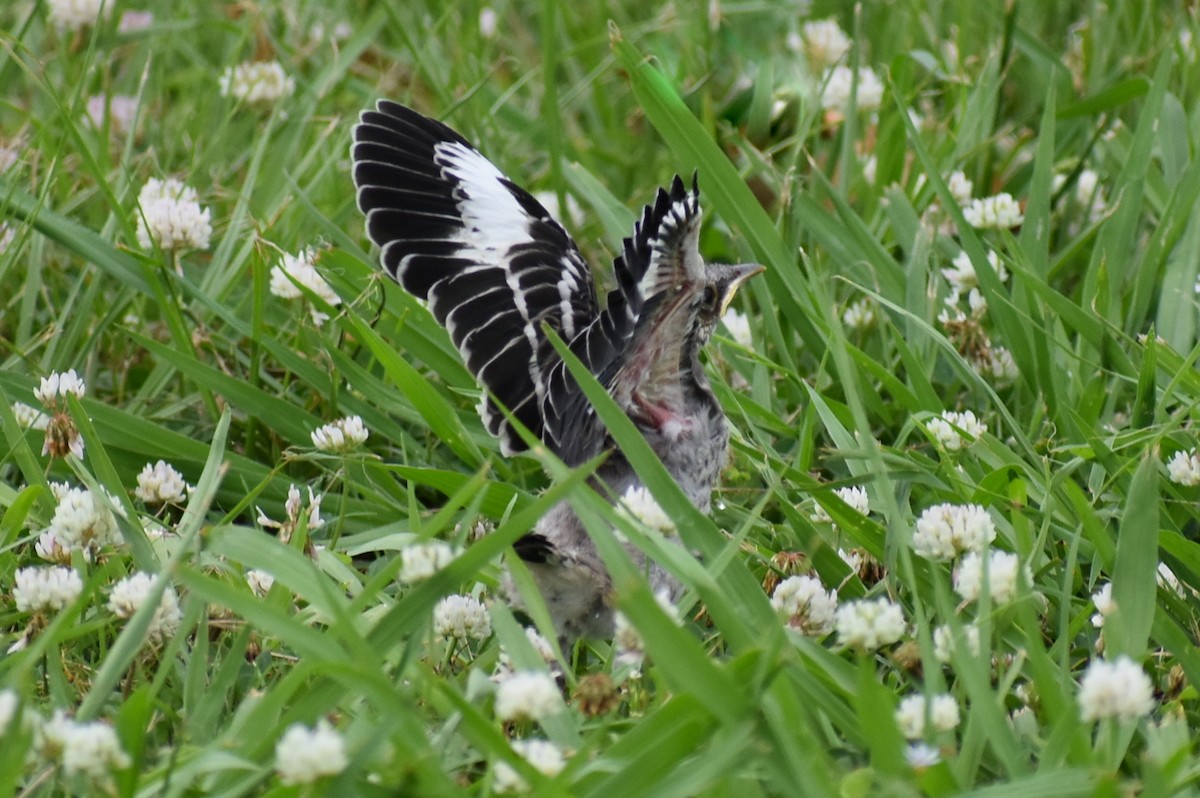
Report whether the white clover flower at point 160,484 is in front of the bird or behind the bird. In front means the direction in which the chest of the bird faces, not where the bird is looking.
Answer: behind

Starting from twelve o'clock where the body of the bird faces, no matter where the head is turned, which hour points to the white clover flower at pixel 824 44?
The white clover flower is roughly at 10 o'clock from the bird.

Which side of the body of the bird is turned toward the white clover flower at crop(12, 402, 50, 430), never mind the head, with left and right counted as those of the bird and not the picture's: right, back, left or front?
back

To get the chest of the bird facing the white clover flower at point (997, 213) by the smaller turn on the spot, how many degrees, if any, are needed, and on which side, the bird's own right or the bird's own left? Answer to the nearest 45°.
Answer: approximately 45° to the bird's own left

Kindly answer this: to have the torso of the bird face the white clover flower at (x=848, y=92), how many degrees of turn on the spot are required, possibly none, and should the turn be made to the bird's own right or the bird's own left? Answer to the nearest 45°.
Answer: approximately 45° to the bird's own left

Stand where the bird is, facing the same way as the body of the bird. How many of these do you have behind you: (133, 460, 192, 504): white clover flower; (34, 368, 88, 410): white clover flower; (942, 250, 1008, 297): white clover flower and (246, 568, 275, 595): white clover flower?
3

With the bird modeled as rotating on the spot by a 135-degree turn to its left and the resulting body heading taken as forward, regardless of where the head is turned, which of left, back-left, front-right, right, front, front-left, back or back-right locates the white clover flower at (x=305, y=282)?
front

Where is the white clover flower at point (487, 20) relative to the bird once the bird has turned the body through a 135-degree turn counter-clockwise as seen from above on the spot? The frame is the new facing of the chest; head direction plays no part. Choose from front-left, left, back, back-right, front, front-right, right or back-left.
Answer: front-right

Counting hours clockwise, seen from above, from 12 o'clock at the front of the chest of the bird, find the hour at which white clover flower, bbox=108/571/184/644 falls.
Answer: The white clover flower is roughly at 5 o'clock from the bird.

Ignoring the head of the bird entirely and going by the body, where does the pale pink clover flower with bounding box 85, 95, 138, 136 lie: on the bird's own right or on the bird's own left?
on the bird's own left

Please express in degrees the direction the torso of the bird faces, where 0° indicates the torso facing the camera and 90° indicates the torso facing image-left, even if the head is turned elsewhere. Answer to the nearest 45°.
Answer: approximately 270°
